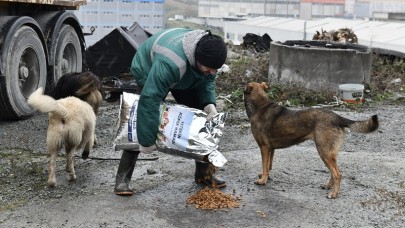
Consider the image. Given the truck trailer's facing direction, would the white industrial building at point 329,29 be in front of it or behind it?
behind

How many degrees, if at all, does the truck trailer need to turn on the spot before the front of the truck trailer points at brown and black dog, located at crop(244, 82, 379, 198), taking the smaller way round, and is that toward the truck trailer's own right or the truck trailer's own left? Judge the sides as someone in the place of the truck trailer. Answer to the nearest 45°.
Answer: approximately 90° to the truck trailer's own left

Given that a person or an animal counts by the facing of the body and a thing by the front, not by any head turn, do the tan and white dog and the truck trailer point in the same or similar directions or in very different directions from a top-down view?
very different directions

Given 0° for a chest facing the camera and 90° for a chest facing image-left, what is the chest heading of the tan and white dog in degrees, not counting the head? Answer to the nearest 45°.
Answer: approximately 225°

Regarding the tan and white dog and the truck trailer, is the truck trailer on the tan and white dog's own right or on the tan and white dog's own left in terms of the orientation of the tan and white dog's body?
on the tan and white dog's own left

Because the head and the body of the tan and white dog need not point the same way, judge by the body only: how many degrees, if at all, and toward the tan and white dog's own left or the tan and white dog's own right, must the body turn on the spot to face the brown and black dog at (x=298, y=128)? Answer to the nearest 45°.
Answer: approximately 45° to the tan and white dog's own right

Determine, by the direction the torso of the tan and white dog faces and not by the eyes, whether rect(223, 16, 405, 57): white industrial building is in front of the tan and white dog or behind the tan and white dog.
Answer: in front

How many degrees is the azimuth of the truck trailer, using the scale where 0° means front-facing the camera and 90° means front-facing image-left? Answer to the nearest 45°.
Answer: approximately 45°
